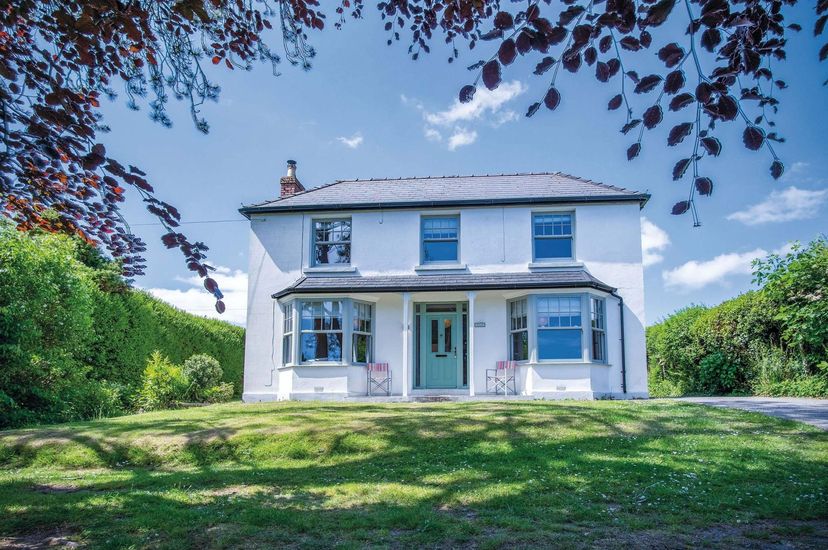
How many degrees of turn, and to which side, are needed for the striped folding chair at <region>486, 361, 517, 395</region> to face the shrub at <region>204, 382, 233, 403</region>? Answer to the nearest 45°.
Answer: approximately 45° to its right

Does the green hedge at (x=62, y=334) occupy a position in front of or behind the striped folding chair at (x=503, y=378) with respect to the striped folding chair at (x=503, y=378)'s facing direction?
in front

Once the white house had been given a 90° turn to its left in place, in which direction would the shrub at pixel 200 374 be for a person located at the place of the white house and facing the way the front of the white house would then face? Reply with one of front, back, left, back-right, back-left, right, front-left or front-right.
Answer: back

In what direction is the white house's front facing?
toward the camera

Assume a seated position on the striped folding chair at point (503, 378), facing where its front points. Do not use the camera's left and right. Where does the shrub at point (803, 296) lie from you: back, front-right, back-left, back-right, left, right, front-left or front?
back-left

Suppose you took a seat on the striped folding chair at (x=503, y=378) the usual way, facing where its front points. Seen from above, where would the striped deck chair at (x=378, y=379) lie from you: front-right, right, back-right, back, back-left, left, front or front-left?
front-right

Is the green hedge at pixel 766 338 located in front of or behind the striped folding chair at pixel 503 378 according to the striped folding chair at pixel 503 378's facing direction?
behind

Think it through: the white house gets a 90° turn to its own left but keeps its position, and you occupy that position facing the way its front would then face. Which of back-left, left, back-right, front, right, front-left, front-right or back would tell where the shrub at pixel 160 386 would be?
back

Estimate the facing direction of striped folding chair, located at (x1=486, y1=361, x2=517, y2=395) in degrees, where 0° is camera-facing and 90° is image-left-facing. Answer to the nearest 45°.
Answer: approximately 45°

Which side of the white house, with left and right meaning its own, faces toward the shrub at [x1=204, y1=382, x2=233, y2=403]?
right
